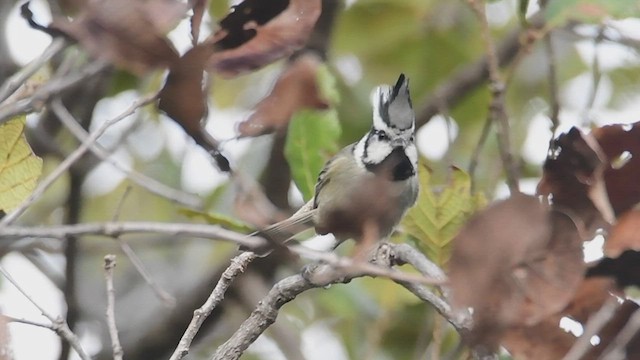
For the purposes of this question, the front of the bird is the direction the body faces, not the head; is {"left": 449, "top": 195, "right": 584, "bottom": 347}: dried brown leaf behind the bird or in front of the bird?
in front

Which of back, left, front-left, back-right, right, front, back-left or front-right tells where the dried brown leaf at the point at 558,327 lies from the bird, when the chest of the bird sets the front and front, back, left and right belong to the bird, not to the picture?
front-right

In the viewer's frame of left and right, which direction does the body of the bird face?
facing the viewer and to the right of the viewer

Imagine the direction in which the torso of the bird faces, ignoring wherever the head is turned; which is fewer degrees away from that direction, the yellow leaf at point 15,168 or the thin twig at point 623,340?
the thin twig

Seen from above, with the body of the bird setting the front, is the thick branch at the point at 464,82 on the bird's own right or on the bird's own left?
on the bird's own left

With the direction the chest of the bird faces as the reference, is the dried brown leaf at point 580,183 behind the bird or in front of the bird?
in front
